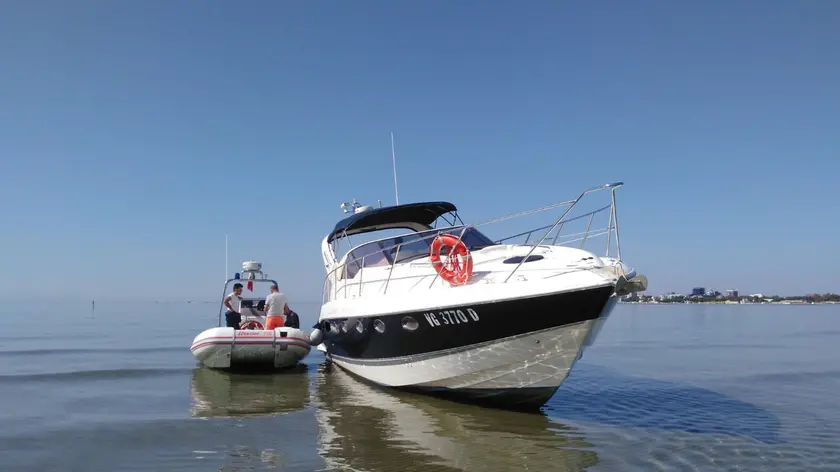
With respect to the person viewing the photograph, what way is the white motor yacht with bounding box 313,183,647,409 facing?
facing the viewer and to the right of the viewer

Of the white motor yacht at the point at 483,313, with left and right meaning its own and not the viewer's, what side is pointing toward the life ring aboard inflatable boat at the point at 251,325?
back

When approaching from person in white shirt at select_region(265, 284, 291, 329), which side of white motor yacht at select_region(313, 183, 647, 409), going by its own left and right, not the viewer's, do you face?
back

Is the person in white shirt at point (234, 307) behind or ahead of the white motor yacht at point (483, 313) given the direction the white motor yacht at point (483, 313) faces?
behind
